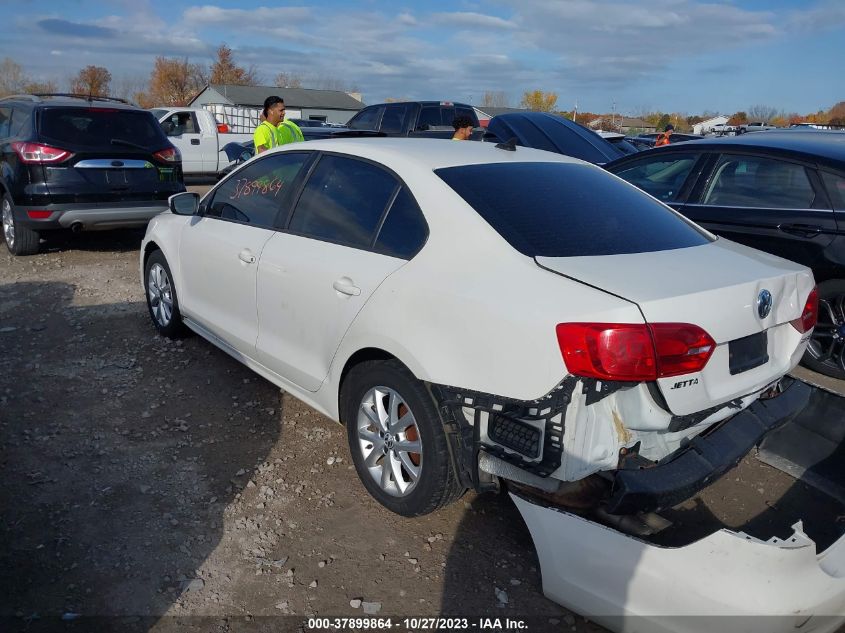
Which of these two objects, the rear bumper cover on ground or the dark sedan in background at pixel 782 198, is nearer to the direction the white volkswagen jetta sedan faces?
the dark sedan in background

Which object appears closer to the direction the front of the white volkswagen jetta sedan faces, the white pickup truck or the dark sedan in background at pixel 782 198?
the white pickup truck

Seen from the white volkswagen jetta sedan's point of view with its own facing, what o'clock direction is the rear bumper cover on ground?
The rear bumper cover on ground is roughly at 6 o'clock from the white volkswagen jetta sedan.

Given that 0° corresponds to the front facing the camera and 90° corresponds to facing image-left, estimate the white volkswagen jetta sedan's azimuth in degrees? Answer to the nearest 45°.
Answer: approximately 135°

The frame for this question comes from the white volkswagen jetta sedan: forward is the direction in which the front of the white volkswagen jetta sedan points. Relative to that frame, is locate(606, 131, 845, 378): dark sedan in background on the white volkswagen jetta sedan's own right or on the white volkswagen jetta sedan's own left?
on the white volkswagen jetta sedan's own right

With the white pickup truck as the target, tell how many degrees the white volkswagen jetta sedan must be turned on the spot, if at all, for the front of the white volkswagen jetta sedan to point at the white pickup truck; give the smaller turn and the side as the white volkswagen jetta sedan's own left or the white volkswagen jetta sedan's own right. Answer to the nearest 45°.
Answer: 0° — it already faces it
